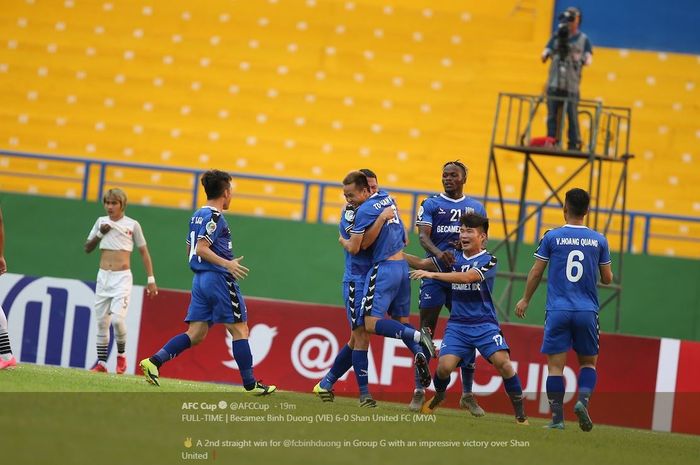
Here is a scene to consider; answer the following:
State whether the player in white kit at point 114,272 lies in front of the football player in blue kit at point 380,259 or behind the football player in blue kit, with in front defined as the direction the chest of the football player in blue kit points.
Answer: in front

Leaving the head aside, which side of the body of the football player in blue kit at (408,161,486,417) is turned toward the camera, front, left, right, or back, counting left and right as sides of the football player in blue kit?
front

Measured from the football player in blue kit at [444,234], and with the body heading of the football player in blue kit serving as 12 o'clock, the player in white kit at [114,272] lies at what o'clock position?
The player in white kit is roughly at 4 o'clock from the football player in blue kit.

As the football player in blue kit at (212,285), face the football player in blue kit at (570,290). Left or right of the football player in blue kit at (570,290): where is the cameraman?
left

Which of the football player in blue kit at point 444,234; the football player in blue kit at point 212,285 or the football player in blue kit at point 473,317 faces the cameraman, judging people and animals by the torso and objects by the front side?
the football player in blue kit at point 212,285

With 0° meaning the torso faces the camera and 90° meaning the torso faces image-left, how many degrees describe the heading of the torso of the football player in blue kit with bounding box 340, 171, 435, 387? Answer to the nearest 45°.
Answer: approximately 135°

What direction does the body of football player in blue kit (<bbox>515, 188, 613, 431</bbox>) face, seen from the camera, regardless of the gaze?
away from the camera

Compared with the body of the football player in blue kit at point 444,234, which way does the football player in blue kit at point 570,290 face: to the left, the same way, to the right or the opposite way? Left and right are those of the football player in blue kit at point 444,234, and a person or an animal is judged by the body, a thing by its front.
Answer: the opposite way

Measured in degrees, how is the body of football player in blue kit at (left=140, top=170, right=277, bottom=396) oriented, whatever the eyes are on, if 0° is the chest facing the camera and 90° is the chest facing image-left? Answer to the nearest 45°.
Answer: approximately 225°

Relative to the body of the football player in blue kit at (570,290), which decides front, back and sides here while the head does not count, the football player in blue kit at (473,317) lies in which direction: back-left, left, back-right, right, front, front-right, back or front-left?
left

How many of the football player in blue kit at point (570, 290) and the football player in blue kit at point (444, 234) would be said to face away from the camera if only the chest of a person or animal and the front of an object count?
1

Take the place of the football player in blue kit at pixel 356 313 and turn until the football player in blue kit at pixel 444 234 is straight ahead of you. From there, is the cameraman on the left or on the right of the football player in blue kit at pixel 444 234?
left

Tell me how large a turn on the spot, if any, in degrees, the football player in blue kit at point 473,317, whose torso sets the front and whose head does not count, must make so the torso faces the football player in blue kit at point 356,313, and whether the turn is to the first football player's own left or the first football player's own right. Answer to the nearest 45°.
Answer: approximately 45° to the first football player's own right

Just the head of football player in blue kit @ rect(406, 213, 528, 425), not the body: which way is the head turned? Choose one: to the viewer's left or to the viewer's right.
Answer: to the viewer's left

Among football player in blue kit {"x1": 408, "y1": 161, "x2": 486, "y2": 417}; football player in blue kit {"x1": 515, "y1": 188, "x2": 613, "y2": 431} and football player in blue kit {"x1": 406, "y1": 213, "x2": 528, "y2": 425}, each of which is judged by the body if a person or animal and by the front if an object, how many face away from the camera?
1

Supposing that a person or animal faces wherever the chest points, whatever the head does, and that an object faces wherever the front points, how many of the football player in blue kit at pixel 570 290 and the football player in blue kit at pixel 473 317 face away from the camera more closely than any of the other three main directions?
1

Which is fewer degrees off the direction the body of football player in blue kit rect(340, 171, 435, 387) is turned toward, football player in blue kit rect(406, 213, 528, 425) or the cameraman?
the cameraman

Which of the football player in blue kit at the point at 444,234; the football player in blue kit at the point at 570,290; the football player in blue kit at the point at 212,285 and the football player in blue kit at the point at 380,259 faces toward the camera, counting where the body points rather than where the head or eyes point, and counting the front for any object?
the football player in blue kit at the point at 444,234

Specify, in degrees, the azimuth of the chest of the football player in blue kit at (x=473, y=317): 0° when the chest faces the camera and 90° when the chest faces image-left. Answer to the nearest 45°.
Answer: approximately 45°

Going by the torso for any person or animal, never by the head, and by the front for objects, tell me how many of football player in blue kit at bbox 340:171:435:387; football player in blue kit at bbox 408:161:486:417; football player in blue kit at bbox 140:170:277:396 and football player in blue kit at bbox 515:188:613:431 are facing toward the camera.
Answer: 1
